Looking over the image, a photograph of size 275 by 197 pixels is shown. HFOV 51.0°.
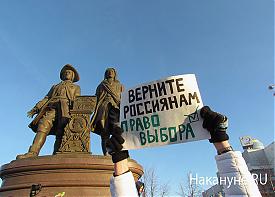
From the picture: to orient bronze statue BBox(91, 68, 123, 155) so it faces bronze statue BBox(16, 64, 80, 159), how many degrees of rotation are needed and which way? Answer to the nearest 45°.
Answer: approximately 90° to its right

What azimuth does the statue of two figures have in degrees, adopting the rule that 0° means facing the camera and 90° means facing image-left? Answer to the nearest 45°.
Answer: approximately 0°
